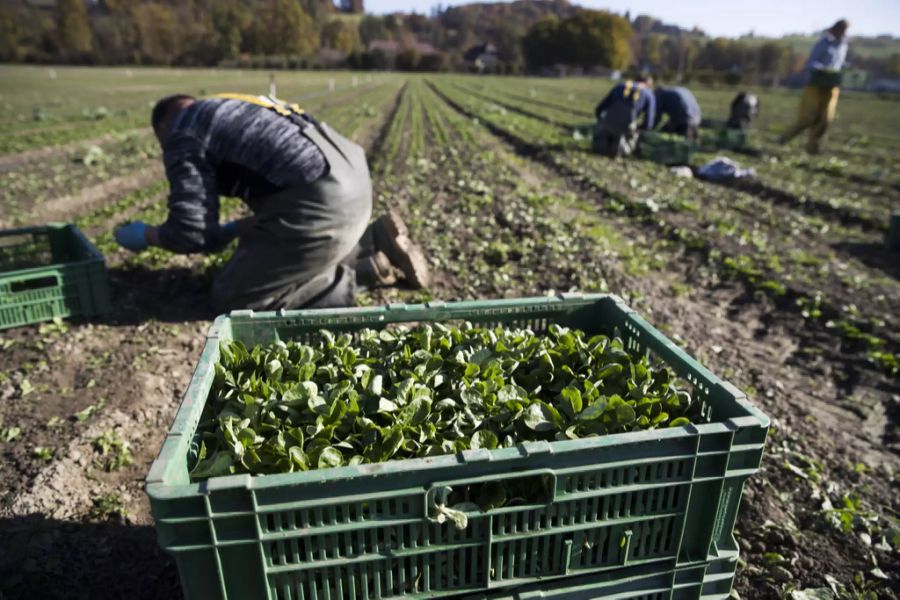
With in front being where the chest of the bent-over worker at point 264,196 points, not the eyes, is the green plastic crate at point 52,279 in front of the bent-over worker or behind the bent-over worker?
in front

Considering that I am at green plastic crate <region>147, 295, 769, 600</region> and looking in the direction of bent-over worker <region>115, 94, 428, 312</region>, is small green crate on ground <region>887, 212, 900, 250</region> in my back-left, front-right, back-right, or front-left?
front-right

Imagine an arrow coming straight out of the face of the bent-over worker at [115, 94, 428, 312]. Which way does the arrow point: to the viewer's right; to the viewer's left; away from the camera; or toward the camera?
to the viewer's left

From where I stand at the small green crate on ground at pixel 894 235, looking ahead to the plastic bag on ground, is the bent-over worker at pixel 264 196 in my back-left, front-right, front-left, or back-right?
back-left

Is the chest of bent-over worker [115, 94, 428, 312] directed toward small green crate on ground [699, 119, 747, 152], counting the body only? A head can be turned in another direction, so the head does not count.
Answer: no

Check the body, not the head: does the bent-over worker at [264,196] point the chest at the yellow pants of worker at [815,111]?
no

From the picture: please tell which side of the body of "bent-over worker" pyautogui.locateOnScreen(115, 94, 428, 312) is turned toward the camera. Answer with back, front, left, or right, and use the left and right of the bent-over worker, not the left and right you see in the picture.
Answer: left

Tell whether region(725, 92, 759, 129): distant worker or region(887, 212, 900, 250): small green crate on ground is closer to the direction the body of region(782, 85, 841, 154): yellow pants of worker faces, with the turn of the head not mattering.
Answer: the small green crate on ground

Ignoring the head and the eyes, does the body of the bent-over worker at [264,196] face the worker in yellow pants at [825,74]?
no

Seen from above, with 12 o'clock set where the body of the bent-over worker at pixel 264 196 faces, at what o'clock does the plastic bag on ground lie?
The plastic bag on ground is roughly at 5 o'clock from the bent-over worker.
